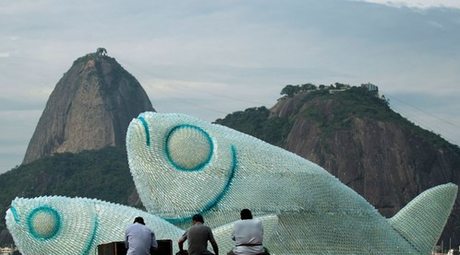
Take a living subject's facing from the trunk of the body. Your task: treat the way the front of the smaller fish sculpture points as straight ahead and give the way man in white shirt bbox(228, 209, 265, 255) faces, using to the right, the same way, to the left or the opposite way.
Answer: to the right

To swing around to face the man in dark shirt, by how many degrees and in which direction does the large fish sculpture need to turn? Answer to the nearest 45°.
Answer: approximately 90° to its left

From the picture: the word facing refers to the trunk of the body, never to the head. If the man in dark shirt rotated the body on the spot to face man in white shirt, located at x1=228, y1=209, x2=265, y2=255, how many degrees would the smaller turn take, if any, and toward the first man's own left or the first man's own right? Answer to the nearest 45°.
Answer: approximately 135° to the first man's own right

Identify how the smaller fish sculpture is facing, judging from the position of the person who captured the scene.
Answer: facing to the left of the viewer

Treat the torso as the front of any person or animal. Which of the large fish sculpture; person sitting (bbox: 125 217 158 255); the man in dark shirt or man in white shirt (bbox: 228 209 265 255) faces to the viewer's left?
the large fish sculpture

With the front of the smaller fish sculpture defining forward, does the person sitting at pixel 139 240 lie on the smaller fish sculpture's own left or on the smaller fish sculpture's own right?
on the smaller fish sculpture's own left

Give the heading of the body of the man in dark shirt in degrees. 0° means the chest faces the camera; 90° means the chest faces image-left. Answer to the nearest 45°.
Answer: approximately 180°

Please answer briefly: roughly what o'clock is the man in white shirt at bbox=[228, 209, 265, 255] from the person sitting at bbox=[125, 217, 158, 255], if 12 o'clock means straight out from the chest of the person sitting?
The man in white shirt is roughly at 4 o'clock from the person sitting.

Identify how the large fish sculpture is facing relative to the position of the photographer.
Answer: facing to the left of the viewer
